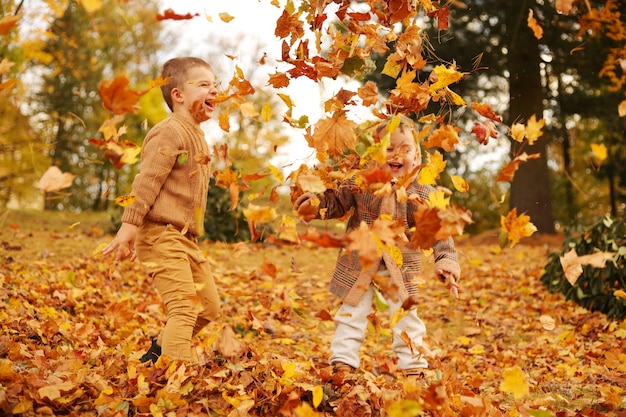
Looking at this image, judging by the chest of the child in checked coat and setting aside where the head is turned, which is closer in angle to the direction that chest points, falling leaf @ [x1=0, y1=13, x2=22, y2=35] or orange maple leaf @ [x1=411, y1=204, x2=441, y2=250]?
the orange maple leaf

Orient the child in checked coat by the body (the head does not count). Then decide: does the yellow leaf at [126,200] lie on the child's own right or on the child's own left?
on the child's own right

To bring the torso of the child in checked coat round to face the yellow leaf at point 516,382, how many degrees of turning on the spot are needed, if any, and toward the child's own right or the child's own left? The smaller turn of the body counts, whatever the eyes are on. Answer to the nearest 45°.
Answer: approximately 45° to the child's own left

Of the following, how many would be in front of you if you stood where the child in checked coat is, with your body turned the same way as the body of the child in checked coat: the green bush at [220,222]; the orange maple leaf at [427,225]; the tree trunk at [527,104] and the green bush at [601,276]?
1

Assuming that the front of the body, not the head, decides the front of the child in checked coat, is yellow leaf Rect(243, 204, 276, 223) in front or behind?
in front

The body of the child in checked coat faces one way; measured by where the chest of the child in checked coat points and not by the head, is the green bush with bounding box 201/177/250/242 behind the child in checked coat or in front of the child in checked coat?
behind

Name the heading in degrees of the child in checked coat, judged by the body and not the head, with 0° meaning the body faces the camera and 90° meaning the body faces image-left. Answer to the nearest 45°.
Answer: approximately 0°

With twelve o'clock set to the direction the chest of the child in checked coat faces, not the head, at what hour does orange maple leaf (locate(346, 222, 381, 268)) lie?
The orange maple leaf is roughly at 12 o'clock from the child in checked coat.
